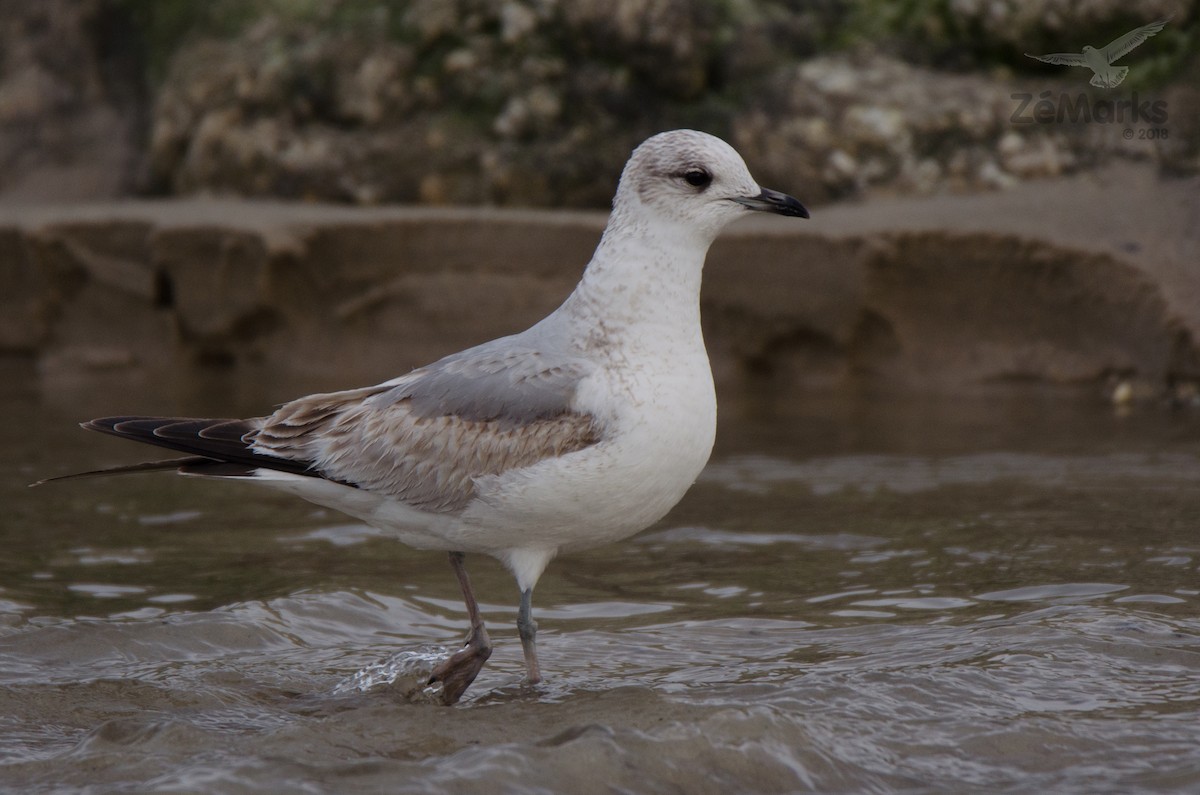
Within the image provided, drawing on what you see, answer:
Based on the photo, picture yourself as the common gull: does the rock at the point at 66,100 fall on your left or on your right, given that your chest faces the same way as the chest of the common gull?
on your left

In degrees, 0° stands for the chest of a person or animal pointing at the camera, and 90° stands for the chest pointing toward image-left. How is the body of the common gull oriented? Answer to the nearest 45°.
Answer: approximately 270°
